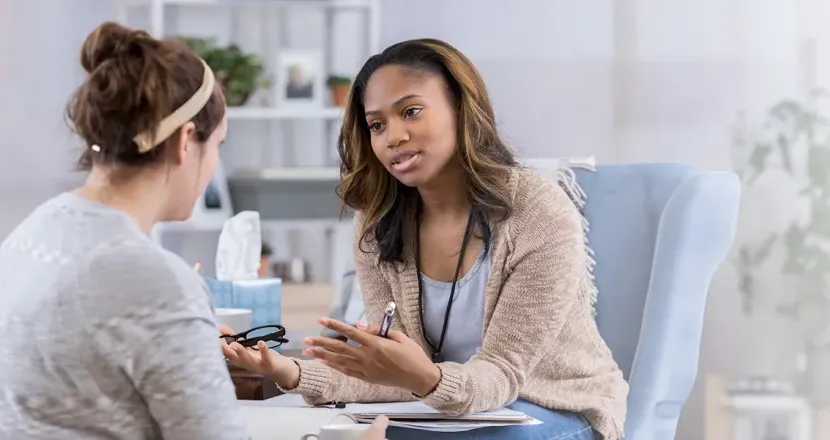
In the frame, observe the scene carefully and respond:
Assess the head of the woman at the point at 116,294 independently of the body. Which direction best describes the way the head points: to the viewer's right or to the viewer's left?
to the viewer's right

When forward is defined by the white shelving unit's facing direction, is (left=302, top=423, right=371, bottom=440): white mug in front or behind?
in front

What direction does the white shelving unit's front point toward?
toward the camera

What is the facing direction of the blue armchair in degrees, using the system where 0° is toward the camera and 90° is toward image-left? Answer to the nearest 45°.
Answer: approximately 45°

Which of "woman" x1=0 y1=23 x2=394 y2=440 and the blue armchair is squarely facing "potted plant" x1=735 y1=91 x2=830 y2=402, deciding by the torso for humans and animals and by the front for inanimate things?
the woman

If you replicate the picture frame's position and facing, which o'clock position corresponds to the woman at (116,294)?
The woman is roughly at 12 o'clock from the picture frame.

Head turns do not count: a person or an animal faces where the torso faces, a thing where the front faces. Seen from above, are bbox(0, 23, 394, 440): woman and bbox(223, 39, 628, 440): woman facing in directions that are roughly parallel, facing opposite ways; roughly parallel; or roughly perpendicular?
roughly parallel, facing opposite ways

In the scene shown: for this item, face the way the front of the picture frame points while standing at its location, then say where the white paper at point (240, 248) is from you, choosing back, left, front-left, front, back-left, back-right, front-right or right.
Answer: front

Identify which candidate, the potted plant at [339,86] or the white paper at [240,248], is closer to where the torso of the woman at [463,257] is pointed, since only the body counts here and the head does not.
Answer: the white paper

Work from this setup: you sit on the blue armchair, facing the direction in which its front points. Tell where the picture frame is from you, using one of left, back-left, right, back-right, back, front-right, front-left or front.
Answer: right

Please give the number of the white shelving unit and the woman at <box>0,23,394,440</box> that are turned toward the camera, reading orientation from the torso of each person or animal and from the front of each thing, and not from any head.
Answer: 1

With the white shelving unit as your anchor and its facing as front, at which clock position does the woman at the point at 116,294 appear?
The woman is roughly at 12 o'clock from the white shelving unit.

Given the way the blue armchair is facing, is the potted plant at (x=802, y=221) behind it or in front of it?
behind

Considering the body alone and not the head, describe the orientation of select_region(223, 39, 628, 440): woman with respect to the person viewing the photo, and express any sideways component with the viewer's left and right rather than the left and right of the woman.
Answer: facing the viewer and to the left of the viewer

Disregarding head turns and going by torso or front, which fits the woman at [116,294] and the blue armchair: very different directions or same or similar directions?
very different directions

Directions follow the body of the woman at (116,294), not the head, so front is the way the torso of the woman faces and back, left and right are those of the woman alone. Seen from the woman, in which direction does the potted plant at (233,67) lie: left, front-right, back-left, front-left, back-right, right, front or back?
front-left

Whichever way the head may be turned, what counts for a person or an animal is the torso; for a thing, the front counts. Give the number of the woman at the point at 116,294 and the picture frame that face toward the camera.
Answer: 1

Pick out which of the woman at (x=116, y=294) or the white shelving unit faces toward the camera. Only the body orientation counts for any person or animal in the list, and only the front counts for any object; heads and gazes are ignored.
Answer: the white shelving unit

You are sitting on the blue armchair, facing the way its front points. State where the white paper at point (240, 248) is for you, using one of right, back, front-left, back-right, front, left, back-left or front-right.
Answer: front-right

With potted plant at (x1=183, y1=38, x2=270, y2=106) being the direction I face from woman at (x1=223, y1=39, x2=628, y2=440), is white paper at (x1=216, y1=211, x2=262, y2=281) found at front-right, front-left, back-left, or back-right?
front-left
